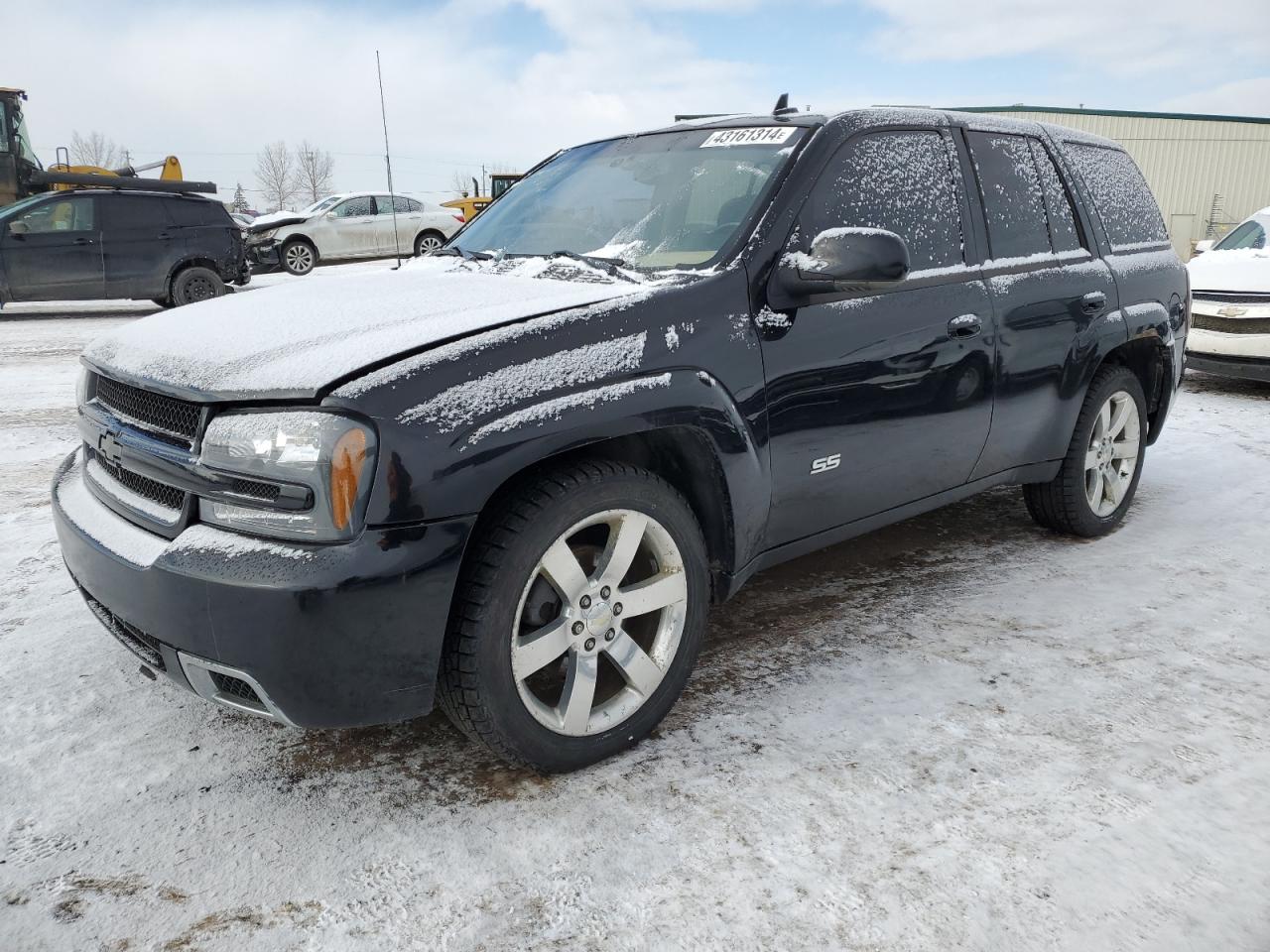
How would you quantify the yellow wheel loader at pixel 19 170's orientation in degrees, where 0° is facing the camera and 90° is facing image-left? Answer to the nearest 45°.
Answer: approximately 270°

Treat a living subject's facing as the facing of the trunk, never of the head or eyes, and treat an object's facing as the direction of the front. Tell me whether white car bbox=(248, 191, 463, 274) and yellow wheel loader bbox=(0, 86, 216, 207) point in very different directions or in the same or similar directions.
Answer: very different directions

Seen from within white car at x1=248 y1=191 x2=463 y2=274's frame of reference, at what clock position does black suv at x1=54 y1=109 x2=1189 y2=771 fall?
The black suv is roughly at 9 o'clock from the white car.

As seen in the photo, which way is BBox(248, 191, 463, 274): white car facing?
to the viewer's left

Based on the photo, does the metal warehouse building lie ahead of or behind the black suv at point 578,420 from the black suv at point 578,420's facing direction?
behind

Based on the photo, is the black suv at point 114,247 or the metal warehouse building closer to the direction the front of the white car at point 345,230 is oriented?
the black suv

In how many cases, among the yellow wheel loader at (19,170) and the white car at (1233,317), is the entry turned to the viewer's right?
1

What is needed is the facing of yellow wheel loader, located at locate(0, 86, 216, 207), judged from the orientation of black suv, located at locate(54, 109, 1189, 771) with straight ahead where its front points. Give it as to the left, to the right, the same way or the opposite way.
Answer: the opposite way

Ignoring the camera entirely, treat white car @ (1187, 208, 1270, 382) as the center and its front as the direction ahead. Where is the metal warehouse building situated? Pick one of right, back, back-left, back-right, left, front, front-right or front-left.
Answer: back-right
